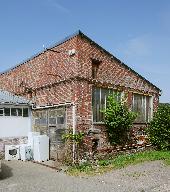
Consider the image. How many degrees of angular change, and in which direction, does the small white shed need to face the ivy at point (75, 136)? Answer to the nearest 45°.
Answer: approximately 45° to its left

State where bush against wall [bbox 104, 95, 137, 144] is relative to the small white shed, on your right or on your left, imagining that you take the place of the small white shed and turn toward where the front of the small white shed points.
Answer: on your left

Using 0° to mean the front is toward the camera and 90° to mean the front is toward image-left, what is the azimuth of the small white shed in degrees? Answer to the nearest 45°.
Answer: approximately 0°

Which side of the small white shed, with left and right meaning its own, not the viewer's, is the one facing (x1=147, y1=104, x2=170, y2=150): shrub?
left
